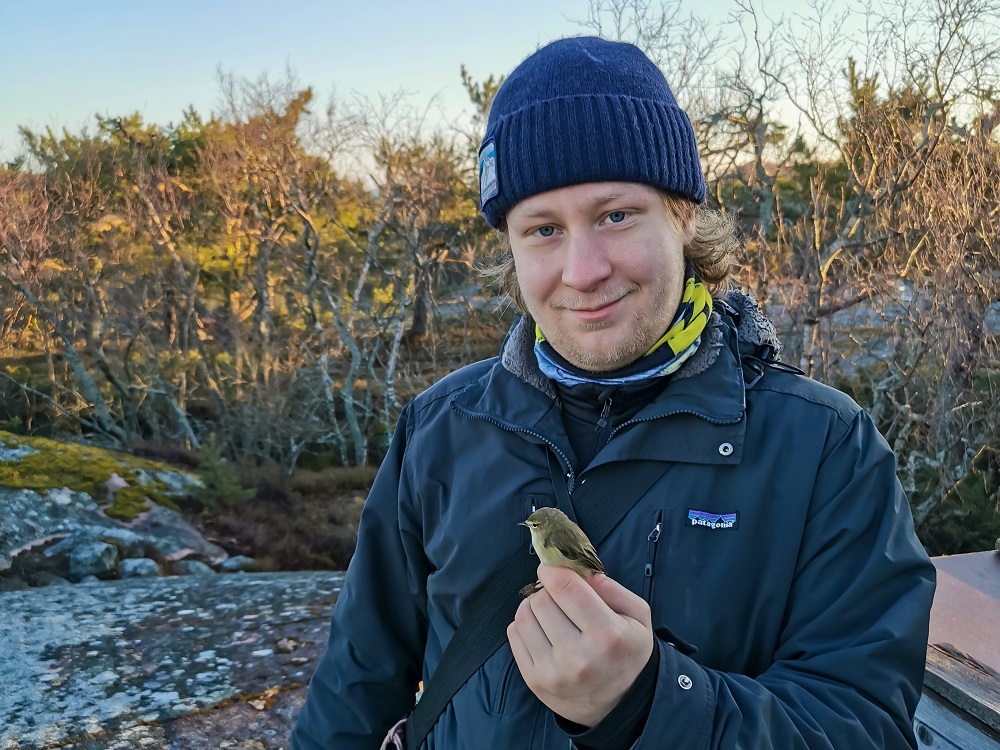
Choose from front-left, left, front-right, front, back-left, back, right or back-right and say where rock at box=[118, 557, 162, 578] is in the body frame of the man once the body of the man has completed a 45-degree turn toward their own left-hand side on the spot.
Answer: back-right

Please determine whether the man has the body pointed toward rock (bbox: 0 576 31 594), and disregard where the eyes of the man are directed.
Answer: no

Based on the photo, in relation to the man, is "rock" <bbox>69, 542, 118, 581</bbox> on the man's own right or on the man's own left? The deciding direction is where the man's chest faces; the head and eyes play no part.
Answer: on the man's own right

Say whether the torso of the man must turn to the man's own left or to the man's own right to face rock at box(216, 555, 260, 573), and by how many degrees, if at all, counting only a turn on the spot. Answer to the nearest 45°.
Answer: approximately 90° to the man's own right

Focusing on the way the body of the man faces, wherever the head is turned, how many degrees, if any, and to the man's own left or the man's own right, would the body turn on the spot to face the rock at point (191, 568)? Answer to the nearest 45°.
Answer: approximately 90° to the man's own right

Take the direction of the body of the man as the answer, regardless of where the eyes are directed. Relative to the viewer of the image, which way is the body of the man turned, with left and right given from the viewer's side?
facing the viewer and to the left of the viewer

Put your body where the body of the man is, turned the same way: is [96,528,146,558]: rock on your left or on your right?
on your right

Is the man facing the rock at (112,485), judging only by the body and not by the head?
no

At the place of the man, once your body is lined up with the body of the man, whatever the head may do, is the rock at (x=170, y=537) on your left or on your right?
on your right

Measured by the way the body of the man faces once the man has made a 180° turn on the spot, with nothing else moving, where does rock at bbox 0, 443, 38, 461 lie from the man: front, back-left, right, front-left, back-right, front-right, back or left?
left
